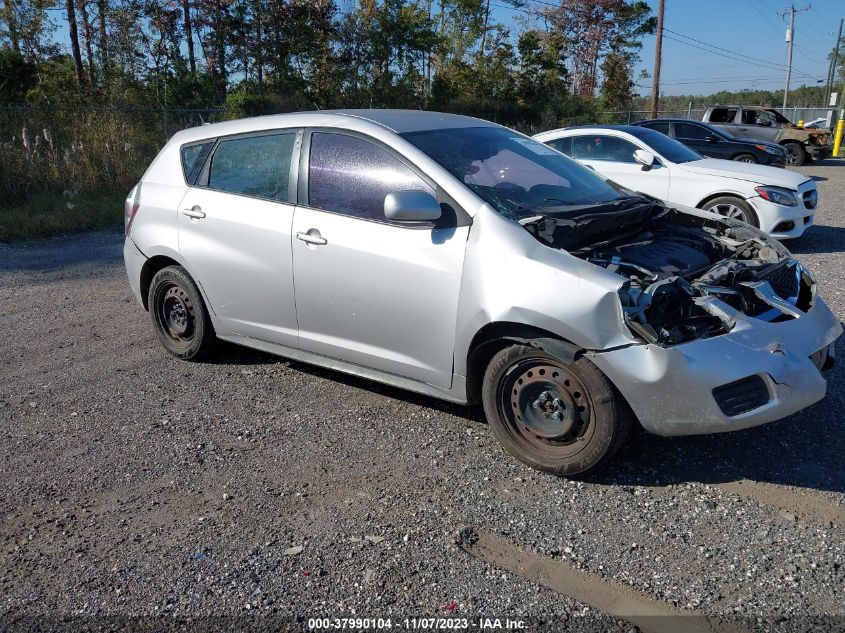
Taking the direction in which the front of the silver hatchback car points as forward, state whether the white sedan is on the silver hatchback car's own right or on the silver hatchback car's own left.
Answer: on the silver hatchback car's own left

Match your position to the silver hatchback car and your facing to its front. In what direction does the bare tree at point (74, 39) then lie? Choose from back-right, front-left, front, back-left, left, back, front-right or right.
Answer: back

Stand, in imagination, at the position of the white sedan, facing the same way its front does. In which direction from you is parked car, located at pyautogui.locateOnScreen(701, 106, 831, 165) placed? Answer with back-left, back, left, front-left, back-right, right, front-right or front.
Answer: back-left

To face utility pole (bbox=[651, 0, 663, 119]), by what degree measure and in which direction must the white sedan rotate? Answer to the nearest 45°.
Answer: approximately 135° to its left

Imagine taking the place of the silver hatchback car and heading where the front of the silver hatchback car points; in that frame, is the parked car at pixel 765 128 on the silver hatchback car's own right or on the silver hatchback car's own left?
on the silver hatchback car's own left

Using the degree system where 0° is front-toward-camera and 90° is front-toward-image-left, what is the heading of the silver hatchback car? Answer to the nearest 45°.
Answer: approximately 315°

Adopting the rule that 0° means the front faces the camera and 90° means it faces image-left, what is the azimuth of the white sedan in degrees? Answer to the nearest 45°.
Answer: approximately 315°
